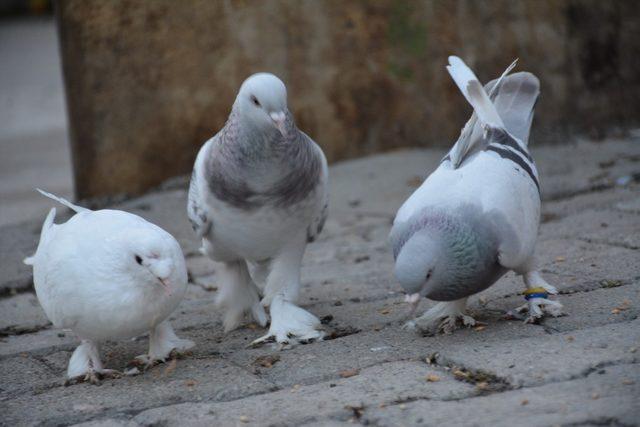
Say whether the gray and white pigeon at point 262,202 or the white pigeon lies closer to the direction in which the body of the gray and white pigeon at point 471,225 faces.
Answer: the white pigeon

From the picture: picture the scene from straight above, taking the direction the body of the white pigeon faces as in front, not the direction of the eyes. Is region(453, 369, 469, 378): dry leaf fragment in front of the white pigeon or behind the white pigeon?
in front

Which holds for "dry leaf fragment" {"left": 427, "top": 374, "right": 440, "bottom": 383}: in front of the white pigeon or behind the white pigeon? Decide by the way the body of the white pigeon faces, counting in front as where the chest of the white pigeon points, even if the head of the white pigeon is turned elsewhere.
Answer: in front

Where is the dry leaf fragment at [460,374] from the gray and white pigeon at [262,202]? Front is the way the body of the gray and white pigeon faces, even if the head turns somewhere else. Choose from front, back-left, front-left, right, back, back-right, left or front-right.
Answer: front-left

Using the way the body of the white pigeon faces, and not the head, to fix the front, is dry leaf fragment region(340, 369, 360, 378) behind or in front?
in front

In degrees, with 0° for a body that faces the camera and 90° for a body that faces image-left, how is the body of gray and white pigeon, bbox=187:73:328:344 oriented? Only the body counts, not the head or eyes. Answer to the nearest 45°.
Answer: approximately 0°

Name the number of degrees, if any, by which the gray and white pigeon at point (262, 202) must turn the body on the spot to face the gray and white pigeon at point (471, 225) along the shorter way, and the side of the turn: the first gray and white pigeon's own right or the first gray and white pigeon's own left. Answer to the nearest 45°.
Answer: approximately 45° to the first gray and white pigeon's own left

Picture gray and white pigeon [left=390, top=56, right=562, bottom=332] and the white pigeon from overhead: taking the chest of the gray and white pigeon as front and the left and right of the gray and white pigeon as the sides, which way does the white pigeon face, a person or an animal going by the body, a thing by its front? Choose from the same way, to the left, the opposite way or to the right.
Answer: to the left
